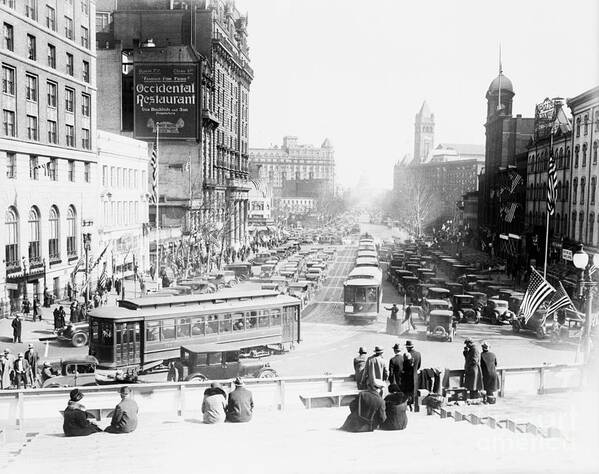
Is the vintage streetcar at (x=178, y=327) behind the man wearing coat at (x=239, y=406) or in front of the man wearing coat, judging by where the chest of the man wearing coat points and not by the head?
in front

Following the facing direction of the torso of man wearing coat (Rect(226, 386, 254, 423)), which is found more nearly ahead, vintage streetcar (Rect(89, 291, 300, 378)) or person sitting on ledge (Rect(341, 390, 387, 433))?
the vintage streetcar

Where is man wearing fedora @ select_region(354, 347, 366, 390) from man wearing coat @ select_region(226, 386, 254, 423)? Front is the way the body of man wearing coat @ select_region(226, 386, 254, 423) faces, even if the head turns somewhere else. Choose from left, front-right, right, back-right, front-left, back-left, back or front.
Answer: front-right

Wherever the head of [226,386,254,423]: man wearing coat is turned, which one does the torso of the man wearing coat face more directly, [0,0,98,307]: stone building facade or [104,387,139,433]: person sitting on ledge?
the stone building facade

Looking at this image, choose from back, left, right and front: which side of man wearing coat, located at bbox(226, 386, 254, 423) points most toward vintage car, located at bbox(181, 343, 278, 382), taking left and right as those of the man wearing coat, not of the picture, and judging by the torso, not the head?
front

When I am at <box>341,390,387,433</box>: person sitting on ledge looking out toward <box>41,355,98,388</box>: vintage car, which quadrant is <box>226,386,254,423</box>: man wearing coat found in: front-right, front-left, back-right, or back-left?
front-left

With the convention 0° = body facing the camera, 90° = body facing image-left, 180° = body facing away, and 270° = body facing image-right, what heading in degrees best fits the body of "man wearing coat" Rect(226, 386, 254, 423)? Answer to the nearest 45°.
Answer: approximately 180°

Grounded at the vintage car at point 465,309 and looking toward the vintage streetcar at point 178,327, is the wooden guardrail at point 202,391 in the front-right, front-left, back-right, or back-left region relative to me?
front-left

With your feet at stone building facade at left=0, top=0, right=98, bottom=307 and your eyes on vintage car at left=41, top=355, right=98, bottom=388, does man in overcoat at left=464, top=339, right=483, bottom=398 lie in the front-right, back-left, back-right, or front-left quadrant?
front-left

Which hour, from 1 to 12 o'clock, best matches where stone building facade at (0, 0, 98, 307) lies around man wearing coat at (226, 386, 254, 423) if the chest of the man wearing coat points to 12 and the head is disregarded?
The stone building facade is roughly at 11 o'clock from the man wearing coat.

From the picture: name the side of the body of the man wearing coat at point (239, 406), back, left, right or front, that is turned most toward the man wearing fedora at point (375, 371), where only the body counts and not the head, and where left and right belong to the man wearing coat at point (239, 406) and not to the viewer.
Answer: right

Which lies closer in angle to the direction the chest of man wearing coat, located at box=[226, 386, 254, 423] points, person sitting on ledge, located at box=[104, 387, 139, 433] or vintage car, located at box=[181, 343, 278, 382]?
the vintage car

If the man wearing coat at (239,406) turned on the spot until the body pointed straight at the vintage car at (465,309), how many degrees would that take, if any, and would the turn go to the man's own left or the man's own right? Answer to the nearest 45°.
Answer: approximately 45° to the man's own right

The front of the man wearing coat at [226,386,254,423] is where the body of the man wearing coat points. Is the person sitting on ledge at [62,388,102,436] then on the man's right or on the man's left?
on the man's left

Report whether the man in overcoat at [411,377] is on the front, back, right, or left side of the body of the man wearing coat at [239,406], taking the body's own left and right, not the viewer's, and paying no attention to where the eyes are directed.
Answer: right

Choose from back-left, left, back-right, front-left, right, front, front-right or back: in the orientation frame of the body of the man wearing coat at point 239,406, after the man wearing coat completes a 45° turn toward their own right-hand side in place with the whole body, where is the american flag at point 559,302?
front

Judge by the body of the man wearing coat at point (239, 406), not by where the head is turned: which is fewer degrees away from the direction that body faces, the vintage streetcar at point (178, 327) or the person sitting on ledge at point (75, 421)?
the vintage streetcar
